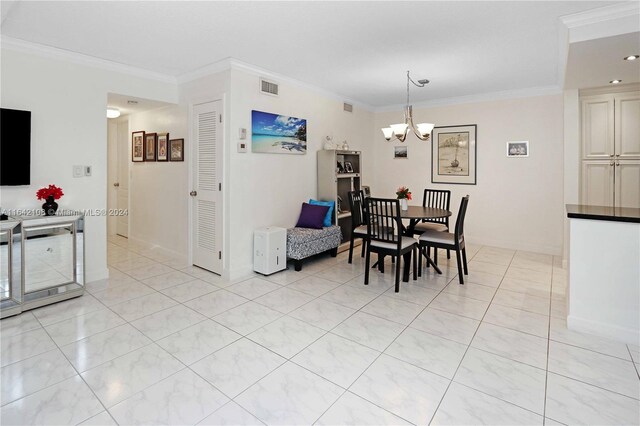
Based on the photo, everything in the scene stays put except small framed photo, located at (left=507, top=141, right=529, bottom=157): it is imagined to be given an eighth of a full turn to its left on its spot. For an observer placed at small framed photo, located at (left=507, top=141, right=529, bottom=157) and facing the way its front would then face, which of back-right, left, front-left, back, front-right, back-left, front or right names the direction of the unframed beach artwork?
right

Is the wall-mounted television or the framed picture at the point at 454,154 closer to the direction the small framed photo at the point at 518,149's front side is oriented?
the wall-mounted television

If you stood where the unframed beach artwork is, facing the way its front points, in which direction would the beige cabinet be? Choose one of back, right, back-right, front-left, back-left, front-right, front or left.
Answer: front-left

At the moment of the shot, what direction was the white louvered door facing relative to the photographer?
facing the viewer and to the left of the viewer

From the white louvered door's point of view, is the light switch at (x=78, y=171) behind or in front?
in front

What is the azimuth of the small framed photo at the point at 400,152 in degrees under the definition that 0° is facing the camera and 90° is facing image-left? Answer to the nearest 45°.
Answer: approximately 0°

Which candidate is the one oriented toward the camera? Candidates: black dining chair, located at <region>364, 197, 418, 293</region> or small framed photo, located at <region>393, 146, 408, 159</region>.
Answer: the small framed photo

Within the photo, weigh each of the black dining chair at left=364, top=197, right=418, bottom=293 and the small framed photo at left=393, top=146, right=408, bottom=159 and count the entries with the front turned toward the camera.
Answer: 1

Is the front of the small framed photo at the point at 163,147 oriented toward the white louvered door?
no

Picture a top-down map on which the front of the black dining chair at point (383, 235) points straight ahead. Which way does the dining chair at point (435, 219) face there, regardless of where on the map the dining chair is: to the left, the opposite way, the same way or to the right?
the opposite way
